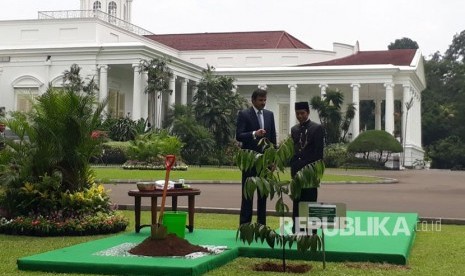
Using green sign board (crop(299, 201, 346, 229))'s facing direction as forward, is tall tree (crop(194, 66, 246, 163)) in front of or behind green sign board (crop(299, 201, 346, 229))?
behind

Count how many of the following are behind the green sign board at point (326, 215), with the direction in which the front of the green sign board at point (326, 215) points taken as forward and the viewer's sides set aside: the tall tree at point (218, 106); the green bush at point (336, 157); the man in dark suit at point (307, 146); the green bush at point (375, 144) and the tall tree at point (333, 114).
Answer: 5

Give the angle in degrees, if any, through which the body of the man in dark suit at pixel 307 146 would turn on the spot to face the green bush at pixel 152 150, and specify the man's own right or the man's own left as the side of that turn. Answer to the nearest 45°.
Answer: approximately 135° to the man's own right

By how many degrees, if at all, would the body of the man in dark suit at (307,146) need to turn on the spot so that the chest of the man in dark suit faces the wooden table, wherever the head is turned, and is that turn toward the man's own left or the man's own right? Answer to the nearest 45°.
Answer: approximately 45° to the man's own right

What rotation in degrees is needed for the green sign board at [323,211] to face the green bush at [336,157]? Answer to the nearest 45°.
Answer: approximately 180°

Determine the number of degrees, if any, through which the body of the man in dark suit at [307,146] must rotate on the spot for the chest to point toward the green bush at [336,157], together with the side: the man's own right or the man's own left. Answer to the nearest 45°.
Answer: approximately 135° to the man's own right

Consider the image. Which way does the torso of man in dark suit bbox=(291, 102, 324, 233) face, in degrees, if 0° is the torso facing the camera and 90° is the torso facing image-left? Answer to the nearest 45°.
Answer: approximately 45°

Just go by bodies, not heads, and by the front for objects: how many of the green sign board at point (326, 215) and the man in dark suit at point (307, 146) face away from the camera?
0

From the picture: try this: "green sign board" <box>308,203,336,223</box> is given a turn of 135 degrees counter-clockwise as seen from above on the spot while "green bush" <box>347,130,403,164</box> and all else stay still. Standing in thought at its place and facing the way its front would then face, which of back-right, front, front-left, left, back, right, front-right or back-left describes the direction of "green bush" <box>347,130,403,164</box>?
front-left

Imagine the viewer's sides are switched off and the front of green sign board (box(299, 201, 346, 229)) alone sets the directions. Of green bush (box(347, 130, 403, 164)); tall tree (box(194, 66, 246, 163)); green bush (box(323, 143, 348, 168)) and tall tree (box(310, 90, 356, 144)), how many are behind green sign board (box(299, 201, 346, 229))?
4

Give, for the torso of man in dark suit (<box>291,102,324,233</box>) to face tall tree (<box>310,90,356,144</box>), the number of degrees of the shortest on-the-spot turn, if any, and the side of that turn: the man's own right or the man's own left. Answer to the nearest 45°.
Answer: approximately 135° to the man's own right
